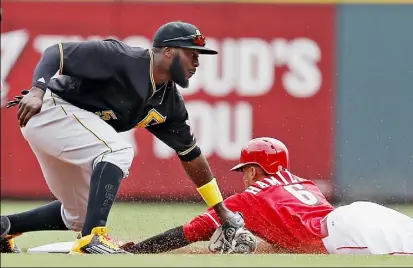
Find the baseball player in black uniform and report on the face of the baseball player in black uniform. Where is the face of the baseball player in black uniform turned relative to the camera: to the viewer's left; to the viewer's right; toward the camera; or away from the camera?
to the viewer's right

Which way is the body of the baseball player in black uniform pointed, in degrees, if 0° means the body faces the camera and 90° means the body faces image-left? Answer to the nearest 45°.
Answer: approximately 315°

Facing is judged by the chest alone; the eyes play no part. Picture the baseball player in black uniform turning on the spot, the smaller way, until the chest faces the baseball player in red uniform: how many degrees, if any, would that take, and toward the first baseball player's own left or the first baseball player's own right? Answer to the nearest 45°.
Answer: approximately 45° to the first baseball player's own left
